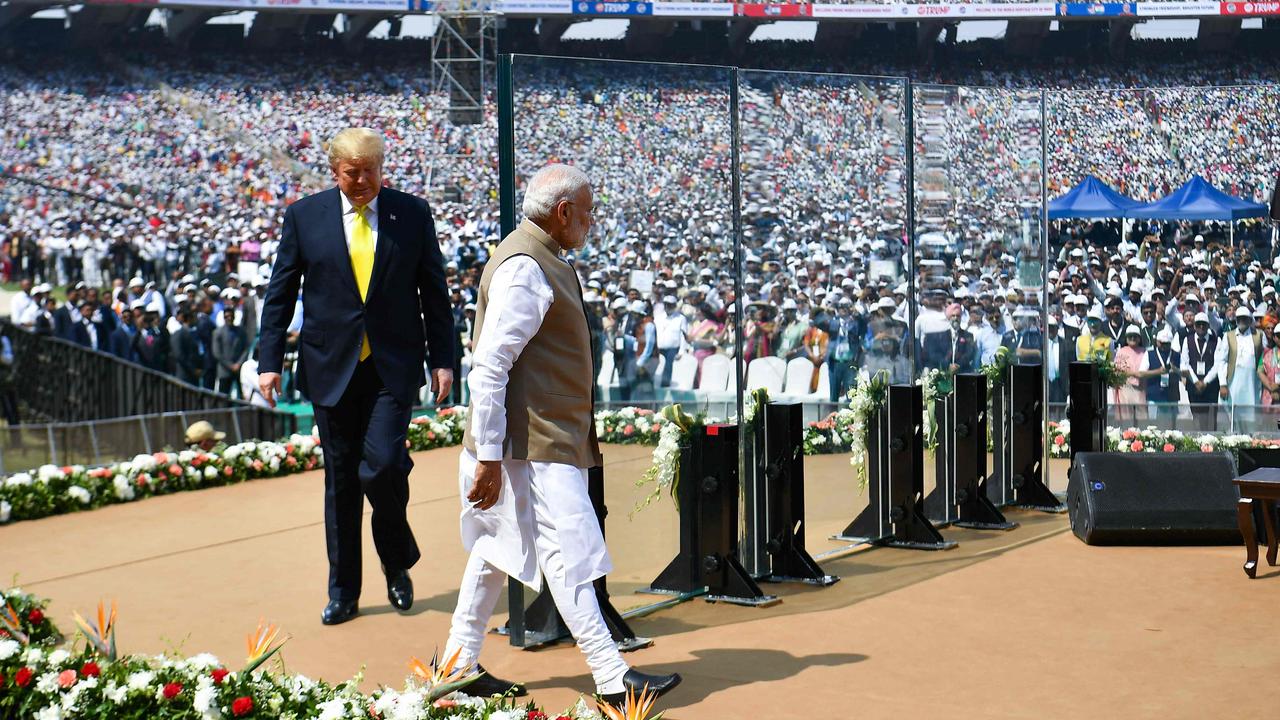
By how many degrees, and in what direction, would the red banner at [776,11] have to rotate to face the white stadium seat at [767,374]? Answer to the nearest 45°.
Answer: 0° — it already faces it

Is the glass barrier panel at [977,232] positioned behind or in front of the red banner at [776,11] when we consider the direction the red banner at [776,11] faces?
in front

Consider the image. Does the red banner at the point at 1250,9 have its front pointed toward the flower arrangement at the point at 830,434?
yes

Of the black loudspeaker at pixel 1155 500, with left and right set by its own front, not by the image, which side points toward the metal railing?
right

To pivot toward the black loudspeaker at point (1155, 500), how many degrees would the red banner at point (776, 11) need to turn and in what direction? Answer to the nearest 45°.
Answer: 0° — it already faces it

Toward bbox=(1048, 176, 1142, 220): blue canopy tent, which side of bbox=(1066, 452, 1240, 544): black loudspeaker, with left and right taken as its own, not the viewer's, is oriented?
back

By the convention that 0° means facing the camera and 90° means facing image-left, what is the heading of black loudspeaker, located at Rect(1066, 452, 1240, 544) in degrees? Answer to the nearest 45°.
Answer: approximately 0°
